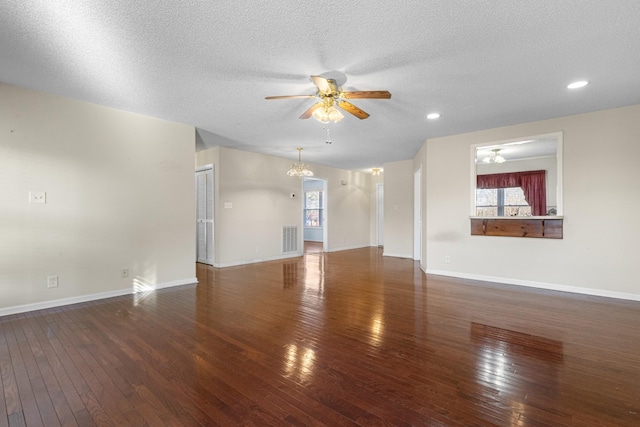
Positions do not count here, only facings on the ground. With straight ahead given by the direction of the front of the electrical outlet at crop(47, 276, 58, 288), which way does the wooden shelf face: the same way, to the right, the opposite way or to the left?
to the right

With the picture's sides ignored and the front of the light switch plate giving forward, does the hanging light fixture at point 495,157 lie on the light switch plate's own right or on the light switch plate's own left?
on the light switch plate's own left

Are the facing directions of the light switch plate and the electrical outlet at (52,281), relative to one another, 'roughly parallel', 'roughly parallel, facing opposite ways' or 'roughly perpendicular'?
roughly parallel

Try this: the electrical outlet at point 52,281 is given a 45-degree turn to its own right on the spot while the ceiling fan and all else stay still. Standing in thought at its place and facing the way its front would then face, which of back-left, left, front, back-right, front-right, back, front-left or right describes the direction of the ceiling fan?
left

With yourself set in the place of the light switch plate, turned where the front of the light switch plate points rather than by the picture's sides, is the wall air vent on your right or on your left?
on your left

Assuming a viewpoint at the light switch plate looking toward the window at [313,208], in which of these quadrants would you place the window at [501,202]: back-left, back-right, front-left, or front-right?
front-right

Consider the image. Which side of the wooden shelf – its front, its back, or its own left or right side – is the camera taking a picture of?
front

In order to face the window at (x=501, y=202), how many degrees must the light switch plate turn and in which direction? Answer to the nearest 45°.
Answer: approximately 45° to its left

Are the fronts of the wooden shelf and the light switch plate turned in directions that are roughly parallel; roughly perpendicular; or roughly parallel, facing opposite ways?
roughly perpendicular

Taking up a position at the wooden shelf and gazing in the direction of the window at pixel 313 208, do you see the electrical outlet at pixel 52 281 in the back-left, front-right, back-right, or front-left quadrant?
front-left
